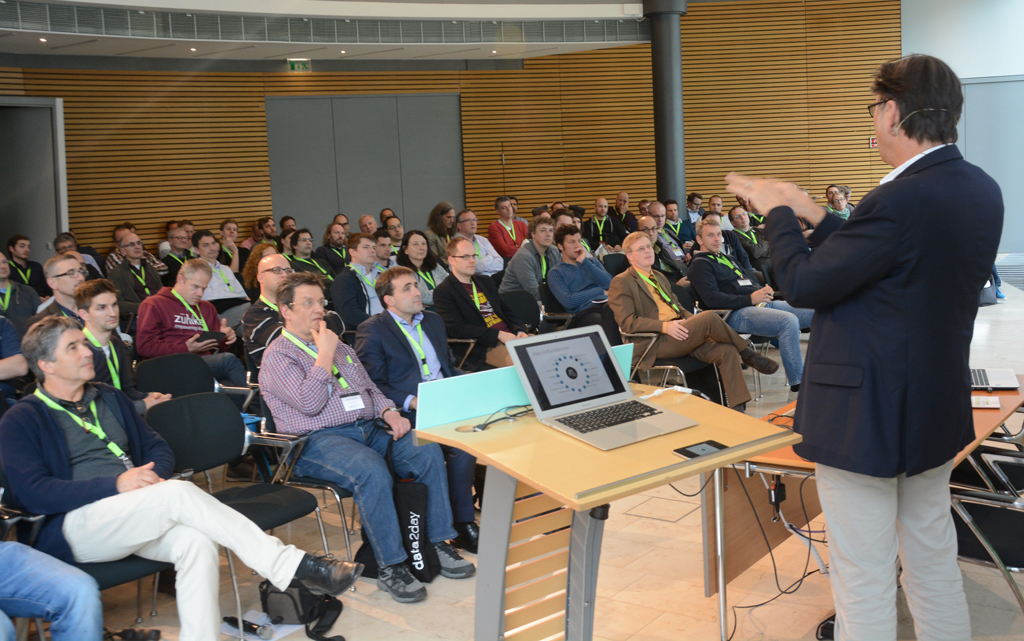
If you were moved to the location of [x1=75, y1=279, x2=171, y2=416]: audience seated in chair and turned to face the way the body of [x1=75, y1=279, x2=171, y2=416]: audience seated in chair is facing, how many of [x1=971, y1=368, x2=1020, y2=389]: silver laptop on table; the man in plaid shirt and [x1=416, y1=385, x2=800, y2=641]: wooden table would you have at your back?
0

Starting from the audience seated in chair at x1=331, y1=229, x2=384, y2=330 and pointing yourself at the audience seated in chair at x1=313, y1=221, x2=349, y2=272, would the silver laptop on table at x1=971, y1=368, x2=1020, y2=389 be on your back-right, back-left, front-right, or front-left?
back-right

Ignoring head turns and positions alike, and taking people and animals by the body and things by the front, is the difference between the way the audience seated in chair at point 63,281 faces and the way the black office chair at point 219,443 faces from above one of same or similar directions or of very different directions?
same or similar directions

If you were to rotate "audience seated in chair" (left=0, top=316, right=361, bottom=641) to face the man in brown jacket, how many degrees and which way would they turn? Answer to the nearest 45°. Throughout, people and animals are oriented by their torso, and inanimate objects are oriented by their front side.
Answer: approximately 90° to their left

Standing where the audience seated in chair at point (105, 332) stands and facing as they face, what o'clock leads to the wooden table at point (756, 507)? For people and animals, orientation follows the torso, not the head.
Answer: The wooden table is roughly at 12 o'clock from the audience seated in chair.

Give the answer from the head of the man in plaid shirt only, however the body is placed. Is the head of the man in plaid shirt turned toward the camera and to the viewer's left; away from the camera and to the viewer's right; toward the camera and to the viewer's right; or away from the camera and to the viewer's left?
toward the camera and to the viewer's right

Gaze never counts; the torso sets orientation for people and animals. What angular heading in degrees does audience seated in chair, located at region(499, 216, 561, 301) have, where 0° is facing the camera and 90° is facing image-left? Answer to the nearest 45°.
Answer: approximately 315°

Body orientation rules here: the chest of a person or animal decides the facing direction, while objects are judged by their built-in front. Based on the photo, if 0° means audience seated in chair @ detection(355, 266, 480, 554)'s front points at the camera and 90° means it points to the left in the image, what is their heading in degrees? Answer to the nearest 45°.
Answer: approximately 315°

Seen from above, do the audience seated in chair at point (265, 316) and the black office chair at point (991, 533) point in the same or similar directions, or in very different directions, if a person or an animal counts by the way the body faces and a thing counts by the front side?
very different directions

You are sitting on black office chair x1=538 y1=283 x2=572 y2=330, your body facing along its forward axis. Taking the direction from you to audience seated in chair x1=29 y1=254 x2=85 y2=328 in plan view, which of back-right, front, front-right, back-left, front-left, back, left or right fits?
right

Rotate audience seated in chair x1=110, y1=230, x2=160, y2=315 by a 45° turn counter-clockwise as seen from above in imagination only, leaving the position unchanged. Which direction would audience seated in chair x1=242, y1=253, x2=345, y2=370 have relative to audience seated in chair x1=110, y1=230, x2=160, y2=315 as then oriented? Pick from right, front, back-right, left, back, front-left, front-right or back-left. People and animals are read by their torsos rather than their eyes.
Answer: right

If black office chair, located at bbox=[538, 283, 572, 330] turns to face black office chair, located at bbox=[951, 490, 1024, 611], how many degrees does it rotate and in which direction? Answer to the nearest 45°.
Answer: approximately 45° to its right

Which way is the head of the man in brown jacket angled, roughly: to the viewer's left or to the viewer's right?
to the viewer's right

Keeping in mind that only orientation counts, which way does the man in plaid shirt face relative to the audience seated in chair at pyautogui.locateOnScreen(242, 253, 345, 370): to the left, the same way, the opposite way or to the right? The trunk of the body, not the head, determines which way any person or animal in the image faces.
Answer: the same way

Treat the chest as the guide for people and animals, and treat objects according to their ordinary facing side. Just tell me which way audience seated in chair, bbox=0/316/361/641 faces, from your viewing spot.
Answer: facing the viewer and to the right of the viewer

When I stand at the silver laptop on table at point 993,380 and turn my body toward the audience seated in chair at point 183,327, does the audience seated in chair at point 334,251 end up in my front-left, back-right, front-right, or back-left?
front-right
